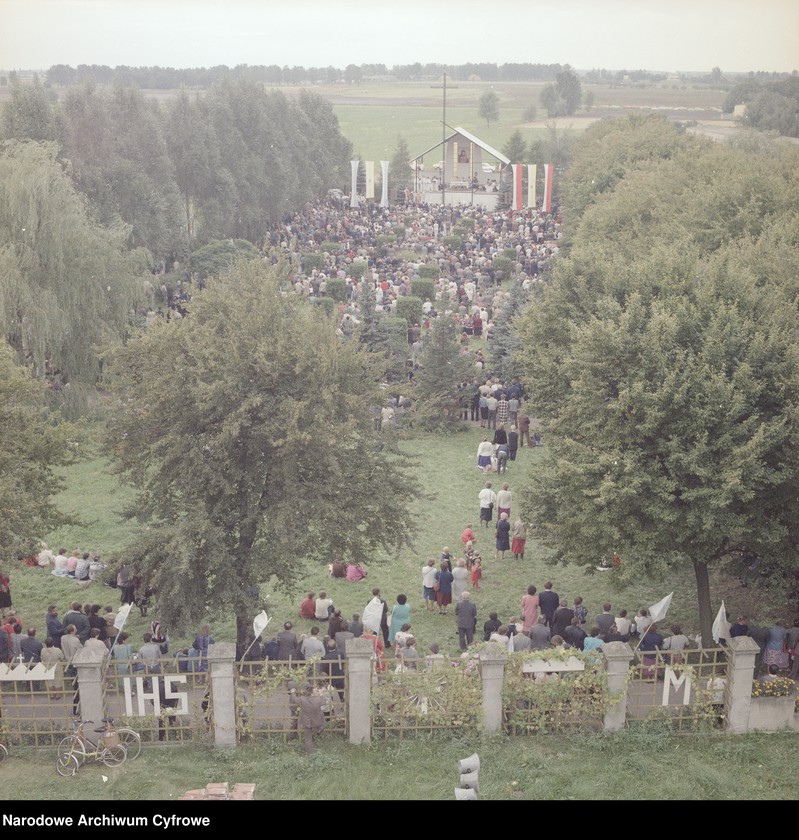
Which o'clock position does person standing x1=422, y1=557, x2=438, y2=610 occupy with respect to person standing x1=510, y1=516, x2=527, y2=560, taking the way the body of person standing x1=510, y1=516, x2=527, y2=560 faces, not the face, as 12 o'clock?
person standing x1=422, y1=557, x2=438, y2=610 is roughly at 7 o'clock from person standing x1=510, y1=516, x2=527, y2=560.

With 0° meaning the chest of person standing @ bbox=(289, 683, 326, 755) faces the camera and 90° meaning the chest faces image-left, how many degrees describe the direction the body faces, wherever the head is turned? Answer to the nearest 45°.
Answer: approximately 180°

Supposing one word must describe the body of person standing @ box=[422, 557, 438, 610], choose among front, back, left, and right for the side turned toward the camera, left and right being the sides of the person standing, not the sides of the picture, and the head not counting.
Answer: back

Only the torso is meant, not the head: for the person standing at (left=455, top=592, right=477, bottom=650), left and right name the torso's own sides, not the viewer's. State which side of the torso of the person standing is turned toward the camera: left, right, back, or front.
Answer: back

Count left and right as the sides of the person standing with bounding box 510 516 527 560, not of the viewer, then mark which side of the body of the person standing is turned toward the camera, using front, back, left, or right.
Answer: back

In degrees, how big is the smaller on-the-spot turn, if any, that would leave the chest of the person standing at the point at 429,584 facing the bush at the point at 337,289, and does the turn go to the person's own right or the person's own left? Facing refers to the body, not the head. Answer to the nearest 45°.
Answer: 0° — they already face it

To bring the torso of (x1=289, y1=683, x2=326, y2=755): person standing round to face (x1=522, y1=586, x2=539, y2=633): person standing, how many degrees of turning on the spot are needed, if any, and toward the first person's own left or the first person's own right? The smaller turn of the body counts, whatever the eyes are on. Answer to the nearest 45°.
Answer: approximately 45° to the first person's own right

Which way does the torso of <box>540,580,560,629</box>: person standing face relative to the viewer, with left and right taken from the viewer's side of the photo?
facing away from the viewer

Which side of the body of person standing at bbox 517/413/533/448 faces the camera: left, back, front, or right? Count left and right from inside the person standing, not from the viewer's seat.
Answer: back

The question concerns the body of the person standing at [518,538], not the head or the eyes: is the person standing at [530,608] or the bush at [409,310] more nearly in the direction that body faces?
the bush

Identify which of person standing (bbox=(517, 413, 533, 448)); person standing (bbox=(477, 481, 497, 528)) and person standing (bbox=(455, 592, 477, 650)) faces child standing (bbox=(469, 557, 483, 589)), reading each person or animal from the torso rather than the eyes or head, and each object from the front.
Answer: person standing (bbox=(455, 592, 477, 650))

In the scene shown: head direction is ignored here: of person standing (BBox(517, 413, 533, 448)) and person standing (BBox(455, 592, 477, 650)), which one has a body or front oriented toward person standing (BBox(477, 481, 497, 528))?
person standing (BBox(455, 592, 477, 650))

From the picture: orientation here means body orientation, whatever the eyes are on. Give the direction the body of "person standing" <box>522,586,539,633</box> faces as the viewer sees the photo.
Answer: away from the camera

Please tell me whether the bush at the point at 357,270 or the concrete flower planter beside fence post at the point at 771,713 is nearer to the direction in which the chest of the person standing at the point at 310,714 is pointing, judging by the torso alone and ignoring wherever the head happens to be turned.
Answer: the bush

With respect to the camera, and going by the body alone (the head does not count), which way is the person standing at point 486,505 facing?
away from the camera

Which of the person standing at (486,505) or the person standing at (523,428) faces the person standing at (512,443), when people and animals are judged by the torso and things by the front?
the person standing at (486,505)

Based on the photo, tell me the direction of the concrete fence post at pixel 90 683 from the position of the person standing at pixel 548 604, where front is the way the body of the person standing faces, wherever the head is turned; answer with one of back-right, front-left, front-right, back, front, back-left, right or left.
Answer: back-left
